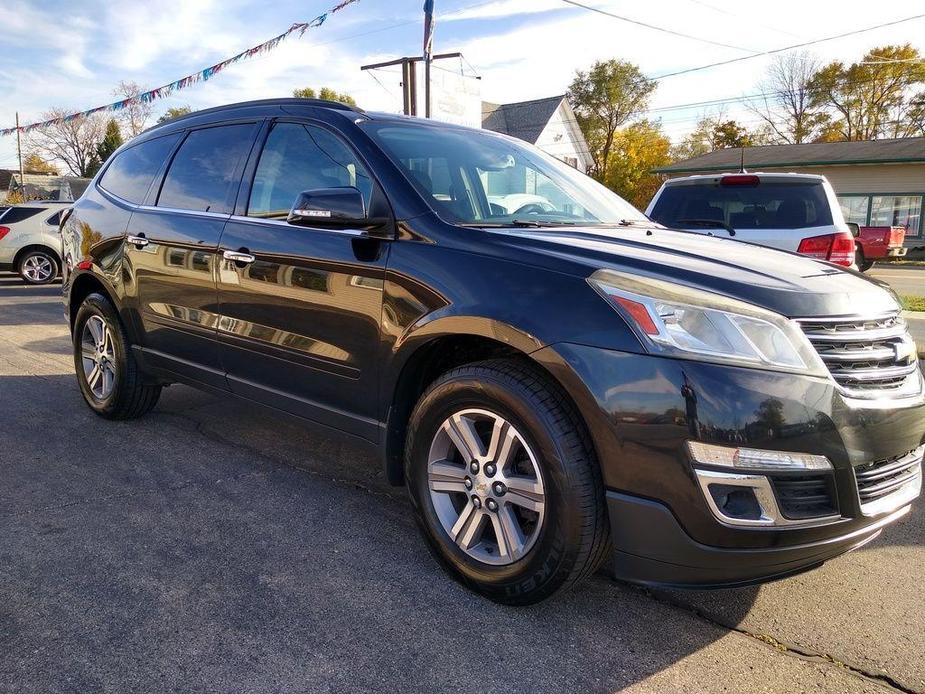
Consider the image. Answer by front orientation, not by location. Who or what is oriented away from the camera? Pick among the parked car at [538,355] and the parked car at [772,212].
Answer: the parked car at [772,212]

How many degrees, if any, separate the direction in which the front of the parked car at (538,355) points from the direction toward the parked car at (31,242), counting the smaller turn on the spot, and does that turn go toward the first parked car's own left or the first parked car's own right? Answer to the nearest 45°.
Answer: approximately 180°

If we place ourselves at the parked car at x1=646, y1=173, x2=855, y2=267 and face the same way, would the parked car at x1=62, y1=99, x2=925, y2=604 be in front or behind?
behind

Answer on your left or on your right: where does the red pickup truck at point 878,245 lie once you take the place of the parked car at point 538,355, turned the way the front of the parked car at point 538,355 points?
on your left

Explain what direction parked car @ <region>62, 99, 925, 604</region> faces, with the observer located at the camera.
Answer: facing the viewer and to the right of the viewer

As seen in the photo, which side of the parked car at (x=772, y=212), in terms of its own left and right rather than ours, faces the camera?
back

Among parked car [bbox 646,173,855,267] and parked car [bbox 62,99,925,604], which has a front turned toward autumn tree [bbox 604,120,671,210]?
parked car [bbox 646,173,855,267]

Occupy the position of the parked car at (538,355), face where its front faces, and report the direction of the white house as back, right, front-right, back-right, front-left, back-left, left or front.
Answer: back-left

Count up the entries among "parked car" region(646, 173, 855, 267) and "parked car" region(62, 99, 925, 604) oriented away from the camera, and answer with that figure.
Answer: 1

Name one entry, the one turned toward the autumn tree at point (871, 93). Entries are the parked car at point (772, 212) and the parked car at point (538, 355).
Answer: the parked car at point (772, 212)

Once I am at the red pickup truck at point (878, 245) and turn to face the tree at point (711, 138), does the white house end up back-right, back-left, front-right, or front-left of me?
front-left

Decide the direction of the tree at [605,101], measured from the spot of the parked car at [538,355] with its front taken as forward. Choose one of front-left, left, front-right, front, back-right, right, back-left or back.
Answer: back-left

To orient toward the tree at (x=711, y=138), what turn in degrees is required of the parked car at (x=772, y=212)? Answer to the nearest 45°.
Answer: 0° — it already faces it

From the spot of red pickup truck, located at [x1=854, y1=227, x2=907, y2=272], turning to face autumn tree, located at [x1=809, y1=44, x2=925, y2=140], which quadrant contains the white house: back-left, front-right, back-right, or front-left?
front-left

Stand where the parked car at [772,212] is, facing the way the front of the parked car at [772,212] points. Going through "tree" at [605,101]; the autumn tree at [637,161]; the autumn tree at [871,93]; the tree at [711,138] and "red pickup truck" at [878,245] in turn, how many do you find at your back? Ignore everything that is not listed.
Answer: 0

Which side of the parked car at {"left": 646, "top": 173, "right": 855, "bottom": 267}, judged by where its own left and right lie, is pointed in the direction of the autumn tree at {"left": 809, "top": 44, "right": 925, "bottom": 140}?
front
